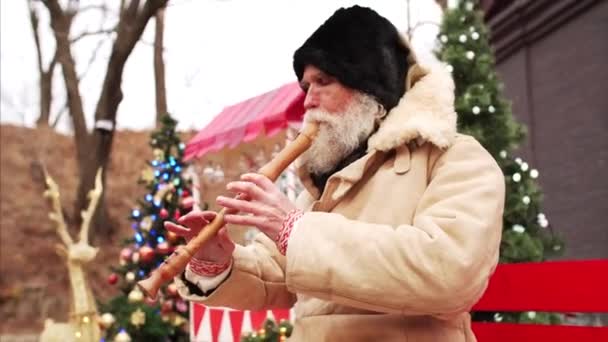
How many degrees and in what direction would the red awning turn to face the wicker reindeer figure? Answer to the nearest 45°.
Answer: approximately 45° to its right

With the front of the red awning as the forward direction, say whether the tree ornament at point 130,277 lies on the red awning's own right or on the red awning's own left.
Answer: on the red awning's own right

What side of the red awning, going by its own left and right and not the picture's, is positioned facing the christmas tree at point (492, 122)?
left

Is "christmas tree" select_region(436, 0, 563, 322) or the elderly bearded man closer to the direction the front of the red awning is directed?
the elderly bearded man

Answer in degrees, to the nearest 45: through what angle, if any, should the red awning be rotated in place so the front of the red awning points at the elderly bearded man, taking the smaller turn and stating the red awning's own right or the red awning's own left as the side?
approximately 45° to the red awning's own left

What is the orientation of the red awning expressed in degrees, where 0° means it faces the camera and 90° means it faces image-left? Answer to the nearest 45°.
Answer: approximately 45°

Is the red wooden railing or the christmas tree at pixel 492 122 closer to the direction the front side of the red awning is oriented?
the red wooden railing

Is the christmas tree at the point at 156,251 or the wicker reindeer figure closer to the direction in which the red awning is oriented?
the wicker reindeer figure
